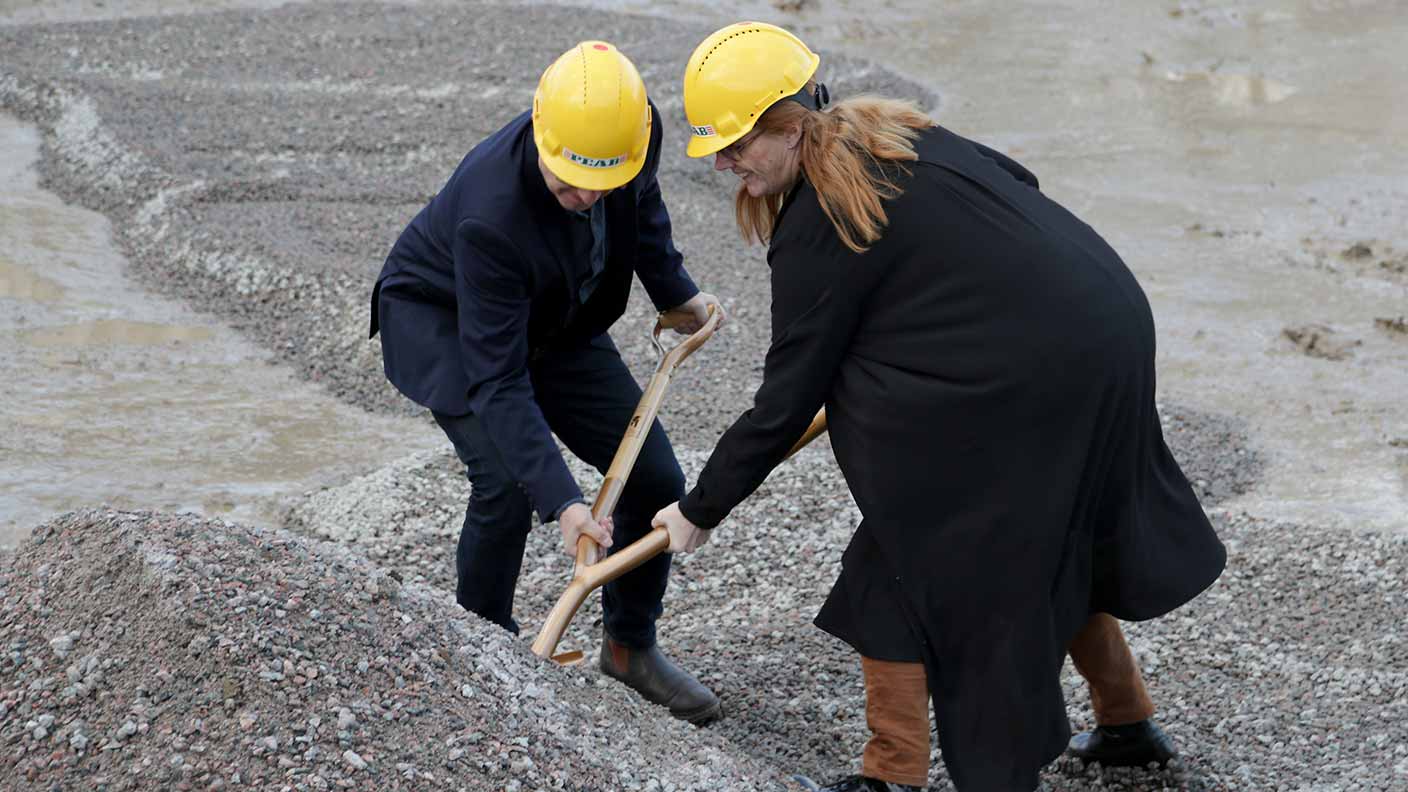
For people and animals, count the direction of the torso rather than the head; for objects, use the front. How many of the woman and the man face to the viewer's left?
1

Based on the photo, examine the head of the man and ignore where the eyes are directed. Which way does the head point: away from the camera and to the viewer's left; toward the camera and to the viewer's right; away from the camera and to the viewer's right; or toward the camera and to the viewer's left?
toward the camera and to the viewer's right

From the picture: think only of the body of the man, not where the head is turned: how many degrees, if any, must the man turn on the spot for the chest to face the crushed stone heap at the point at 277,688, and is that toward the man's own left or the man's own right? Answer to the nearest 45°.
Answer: approximately 90° to the man's own right

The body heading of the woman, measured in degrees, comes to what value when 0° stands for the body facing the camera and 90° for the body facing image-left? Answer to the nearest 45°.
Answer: approximately 90°

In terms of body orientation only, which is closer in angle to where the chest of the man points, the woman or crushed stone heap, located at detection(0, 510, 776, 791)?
the woman

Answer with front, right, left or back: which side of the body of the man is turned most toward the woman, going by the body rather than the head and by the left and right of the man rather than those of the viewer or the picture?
front

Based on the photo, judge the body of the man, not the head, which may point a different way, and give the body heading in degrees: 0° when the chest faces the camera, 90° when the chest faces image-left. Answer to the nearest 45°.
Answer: approximately 315°

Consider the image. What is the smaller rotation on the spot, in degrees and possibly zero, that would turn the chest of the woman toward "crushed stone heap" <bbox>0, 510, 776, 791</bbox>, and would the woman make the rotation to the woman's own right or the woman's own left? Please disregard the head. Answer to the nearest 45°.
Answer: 0° — they already face it
